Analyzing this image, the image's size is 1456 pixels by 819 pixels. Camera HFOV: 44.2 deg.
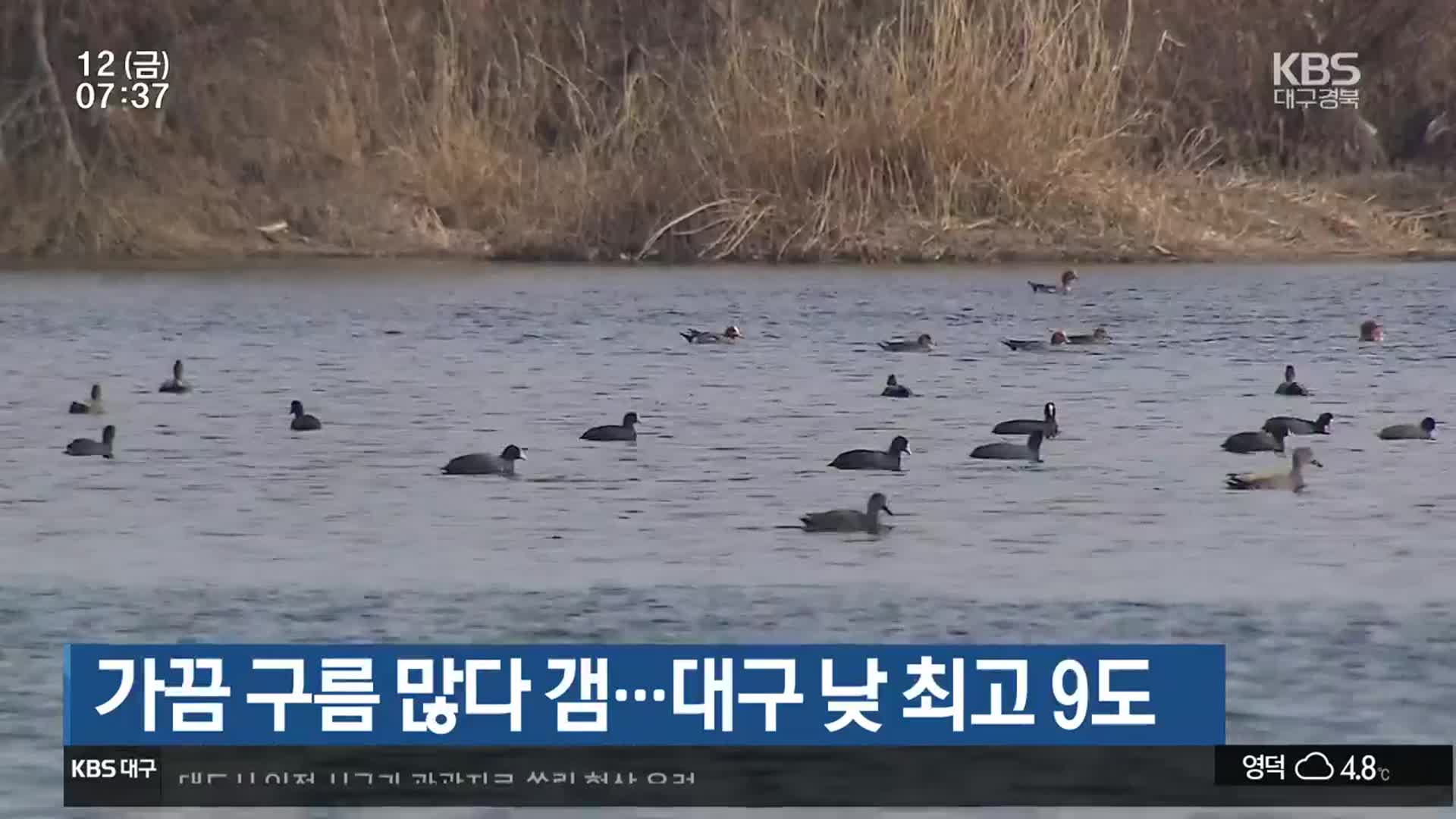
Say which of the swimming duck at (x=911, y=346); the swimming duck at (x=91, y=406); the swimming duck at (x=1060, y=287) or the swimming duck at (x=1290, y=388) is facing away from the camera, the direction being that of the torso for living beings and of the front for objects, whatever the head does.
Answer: the swimming duck at (x=1290, y=388)

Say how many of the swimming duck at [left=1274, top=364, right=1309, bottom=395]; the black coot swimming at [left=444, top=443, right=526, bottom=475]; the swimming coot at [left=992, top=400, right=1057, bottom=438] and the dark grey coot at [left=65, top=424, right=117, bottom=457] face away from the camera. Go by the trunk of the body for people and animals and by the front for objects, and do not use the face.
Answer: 1

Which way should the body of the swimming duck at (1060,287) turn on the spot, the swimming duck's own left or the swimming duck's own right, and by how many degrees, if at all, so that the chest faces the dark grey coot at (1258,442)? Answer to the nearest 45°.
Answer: approximately 90° to the swimming duck's own right

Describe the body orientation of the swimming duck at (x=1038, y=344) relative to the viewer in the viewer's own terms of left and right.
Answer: facing to the right of the viewer

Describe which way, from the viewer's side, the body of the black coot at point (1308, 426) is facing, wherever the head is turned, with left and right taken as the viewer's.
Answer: facing to the right of the viewer

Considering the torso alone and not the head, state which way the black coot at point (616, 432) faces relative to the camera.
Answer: to the viewer's right

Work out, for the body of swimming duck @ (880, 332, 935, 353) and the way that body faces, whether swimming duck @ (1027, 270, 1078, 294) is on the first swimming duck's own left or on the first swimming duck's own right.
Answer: on the first swimming duck's own left

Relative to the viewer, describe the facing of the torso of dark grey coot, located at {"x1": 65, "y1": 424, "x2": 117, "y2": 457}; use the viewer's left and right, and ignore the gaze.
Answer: facing to the right of the viewer

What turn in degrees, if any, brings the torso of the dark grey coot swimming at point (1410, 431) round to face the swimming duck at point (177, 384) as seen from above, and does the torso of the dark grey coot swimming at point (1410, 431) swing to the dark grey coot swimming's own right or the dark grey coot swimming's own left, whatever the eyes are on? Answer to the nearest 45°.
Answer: approximately 180°

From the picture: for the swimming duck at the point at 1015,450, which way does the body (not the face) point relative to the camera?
to the viewer's right

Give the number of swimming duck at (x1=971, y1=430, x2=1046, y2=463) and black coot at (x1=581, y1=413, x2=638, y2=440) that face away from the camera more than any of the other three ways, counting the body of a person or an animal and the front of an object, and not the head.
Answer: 0

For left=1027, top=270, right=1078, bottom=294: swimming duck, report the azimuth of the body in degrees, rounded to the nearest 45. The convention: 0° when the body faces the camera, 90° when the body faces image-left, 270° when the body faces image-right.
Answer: approximately 270°

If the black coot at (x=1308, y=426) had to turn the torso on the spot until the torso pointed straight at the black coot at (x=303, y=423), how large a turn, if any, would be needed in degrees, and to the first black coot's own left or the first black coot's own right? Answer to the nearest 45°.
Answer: approximately 180°

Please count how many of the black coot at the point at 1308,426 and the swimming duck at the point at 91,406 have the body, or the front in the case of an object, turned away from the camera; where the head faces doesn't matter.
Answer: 0

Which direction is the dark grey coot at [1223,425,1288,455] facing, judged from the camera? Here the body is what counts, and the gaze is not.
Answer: to the viewer's right

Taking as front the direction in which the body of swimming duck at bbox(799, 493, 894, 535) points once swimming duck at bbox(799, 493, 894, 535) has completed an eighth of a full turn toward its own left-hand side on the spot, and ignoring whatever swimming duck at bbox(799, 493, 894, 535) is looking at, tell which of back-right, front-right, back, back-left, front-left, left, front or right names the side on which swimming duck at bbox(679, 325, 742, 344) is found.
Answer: front-left
